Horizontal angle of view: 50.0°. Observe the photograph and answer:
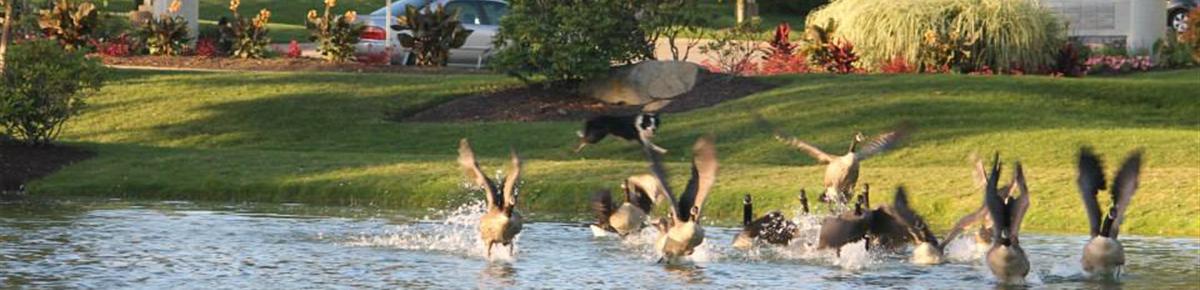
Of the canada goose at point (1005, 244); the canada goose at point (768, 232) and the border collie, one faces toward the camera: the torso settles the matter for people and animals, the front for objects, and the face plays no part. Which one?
the canada goose at point (1005, 244)

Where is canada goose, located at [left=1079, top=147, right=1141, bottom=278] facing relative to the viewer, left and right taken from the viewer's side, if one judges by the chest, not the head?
facing the viewer

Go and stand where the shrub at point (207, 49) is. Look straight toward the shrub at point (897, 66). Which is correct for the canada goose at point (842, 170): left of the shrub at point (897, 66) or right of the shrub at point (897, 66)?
right

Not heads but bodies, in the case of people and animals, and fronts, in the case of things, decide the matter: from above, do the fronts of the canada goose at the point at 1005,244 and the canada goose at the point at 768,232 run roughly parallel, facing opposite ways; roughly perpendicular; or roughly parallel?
roughly perpendicular

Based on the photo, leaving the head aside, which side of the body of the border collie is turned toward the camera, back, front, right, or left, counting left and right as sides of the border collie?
right

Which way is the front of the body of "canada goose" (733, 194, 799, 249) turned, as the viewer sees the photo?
to the viewer's left

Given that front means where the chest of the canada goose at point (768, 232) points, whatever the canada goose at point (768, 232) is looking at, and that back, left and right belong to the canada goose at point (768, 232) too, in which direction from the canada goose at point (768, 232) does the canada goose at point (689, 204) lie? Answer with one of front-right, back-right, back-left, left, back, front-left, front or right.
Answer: front-left

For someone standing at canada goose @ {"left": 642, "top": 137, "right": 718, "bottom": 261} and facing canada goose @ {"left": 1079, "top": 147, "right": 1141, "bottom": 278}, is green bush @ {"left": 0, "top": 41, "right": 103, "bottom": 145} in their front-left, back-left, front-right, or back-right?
back-left

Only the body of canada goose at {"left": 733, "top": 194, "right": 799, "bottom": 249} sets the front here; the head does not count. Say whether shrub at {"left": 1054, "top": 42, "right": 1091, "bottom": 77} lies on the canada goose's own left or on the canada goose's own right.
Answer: on the canada goose's own right
